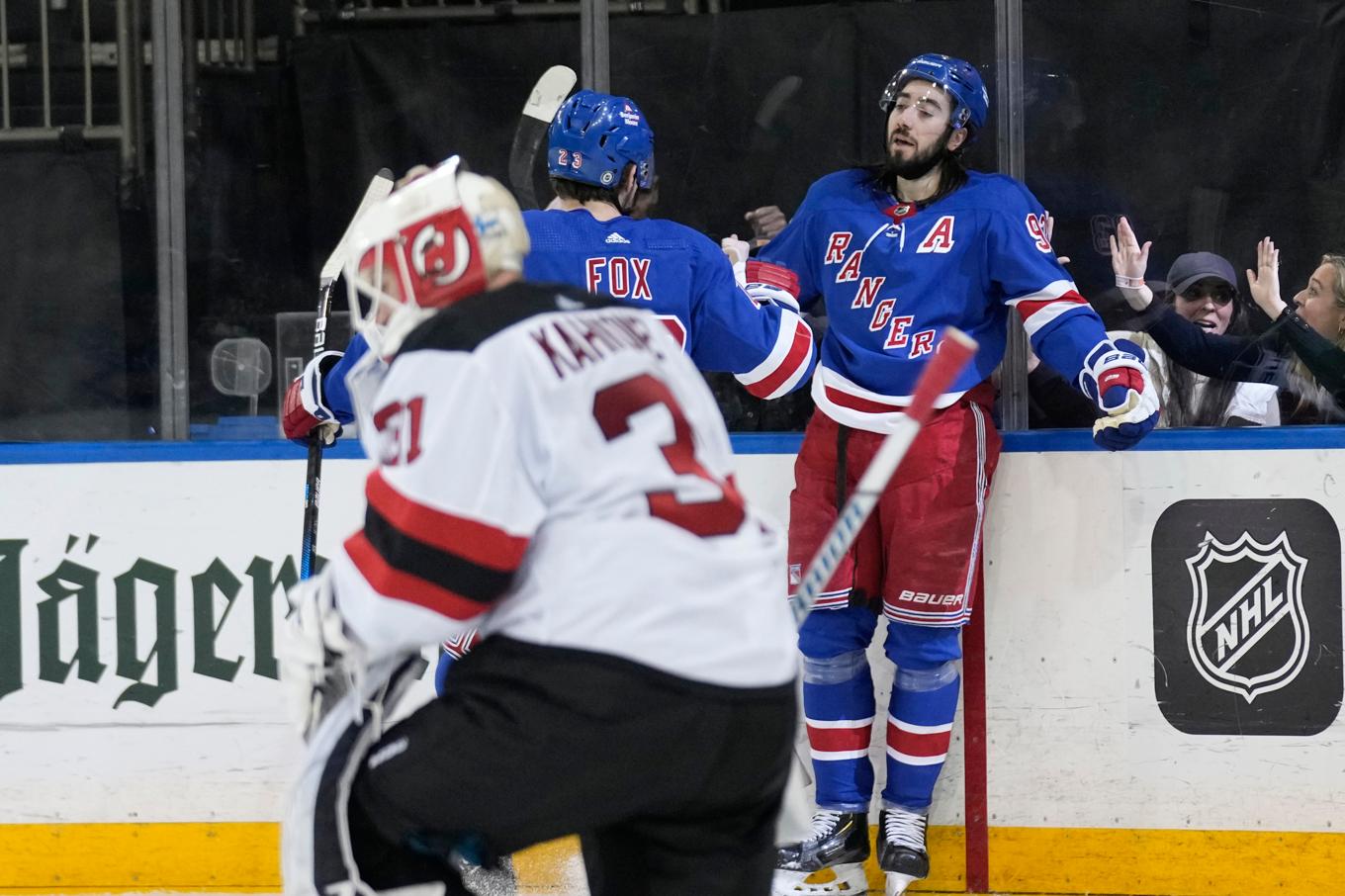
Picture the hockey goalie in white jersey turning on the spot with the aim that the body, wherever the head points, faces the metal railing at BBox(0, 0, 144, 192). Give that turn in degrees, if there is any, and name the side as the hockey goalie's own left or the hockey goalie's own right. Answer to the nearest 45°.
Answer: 0° — they already face it

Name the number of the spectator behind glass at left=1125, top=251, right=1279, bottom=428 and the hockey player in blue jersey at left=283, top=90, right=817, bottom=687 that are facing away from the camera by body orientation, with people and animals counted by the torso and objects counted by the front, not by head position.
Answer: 1

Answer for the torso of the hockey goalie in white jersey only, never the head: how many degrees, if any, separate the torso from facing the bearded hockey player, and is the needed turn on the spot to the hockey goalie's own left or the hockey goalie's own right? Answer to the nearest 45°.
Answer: approximately 90° to the hockey goalie's own right

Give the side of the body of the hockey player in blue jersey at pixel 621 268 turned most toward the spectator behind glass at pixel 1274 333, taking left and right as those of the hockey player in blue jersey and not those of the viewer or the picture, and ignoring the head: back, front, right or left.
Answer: right

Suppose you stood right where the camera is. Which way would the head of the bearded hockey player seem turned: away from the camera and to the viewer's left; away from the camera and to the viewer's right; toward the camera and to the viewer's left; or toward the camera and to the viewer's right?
toward the camera and to the viewer's left

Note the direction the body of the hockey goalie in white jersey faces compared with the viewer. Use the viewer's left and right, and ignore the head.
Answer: facing away from the viewer and to the left of the viewer

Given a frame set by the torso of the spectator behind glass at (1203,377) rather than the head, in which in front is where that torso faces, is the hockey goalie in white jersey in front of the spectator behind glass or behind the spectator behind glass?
in front

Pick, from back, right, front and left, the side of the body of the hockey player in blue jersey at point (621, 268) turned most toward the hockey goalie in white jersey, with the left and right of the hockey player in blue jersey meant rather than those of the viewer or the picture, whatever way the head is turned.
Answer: back

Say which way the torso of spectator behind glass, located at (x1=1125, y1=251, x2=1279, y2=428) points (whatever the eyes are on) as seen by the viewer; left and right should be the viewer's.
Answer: facing the viewer

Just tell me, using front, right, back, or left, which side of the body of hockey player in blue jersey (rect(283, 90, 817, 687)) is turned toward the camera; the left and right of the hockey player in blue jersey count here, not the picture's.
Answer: back

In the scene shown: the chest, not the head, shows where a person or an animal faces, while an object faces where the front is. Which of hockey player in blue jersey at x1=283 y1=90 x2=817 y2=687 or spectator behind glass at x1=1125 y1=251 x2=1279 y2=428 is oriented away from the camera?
the hockey player in blue jersey
